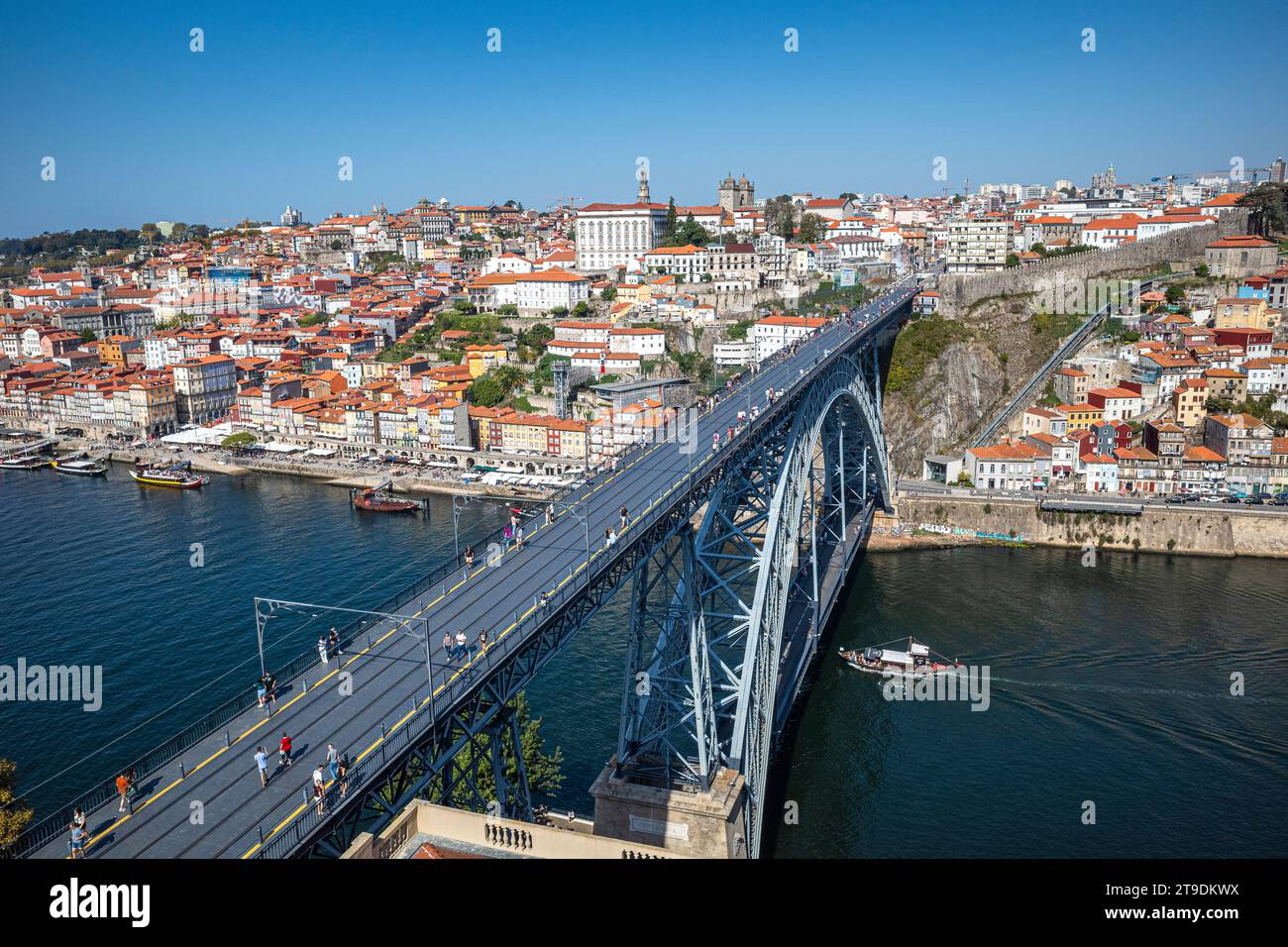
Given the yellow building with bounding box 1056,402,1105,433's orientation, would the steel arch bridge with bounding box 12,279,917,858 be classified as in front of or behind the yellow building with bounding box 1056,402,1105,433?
in front

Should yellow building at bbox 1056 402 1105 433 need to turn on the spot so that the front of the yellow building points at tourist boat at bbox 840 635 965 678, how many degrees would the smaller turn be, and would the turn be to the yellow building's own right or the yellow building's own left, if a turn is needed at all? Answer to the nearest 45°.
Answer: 0° — it already faces it

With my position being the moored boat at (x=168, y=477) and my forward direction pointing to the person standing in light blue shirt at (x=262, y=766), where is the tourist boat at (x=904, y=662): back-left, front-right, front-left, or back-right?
front-left

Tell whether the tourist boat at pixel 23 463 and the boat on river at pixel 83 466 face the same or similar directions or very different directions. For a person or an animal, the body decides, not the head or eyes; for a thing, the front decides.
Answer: same or similar directions

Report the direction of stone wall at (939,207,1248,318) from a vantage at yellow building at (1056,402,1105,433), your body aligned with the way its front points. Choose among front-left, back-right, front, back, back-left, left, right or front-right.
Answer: back

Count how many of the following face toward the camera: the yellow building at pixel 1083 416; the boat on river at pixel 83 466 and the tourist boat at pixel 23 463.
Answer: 1

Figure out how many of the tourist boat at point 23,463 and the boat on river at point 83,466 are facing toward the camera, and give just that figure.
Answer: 0

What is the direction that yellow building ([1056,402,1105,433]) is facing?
toward the camera

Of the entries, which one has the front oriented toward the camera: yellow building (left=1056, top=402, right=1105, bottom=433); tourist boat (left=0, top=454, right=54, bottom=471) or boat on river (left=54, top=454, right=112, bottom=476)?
the yellow building
